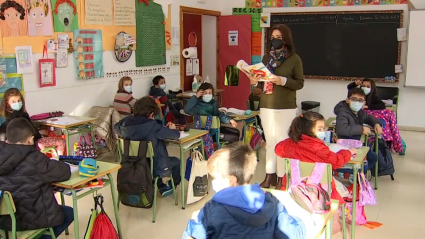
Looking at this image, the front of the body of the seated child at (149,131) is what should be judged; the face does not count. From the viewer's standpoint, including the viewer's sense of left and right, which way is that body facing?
facing away from the viewer and to the right of the viewer

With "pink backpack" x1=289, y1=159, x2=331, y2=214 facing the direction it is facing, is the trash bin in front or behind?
behind

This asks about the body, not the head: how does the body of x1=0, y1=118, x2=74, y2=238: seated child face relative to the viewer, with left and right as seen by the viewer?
facing away from the viewer and to the right of the viewer

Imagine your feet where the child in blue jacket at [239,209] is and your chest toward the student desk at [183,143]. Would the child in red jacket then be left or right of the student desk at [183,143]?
right

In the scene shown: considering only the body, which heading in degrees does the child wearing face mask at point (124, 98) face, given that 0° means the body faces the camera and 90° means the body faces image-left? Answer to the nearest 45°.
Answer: approximately 315°

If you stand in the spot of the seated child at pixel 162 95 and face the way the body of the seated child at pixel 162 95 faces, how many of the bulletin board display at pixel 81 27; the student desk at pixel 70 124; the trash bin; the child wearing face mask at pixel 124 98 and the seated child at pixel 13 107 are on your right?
4

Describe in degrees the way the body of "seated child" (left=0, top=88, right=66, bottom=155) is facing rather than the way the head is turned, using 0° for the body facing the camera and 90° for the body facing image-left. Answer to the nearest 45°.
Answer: approximately 315°

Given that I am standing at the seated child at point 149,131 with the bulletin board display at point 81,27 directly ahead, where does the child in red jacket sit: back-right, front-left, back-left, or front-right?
back-right
